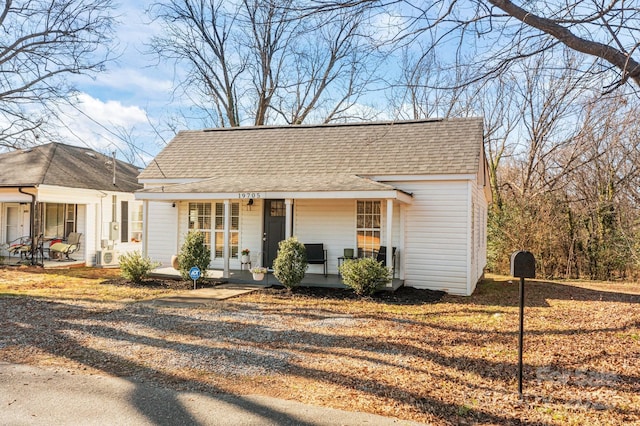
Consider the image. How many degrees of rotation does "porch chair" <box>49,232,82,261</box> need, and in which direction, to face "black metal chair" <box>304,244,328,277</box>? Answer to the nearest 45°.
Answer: approximately 90° to its left

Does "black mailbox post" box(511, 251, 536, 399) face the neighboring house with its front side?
no

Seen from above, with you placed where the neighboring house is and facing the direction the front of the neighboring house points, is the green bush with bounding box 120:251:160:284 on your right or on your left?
on your left

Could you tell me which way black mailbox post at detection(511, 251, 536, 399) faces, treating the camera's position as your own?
facing the viewer

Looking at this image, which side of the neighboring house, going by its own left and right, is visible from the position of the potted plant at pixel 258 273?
left

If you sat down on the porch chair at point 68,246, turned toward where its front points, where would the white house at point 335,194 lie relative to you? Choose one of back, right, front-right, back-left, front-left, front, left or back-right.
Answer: left

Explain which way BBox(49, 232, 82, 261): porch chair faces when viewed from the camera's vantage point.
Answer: facing the viewer and to the left of the viewer

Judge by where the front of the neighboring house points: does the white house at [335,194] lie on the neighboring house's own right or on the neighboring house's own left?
on the neighboring house's own left

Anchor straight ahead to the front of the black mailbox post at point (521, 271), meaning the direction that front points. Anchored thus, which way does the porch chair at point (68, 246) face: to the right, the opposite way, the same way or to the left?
the same way

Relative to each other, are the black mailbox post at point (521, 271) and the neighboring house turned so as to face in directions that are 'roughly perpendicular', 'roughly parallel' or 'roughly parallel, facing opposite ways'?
roughly parallel

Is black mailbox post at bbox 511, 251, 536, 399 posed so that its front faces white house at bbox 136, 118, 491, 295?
no

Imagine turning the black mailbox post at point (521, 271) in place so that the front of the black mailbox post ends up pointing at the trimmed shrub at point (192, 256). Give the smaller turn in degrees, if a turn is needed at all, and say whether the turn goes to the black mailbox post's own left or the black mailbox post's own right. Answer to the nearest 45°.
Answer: approximately 135° to the black mailbox post's own right

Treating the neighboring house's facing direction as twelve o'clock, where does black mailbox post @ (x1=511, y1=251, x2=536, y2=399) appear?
The black mailbox post is roughly at 10 o'clock from the neighboring house.
